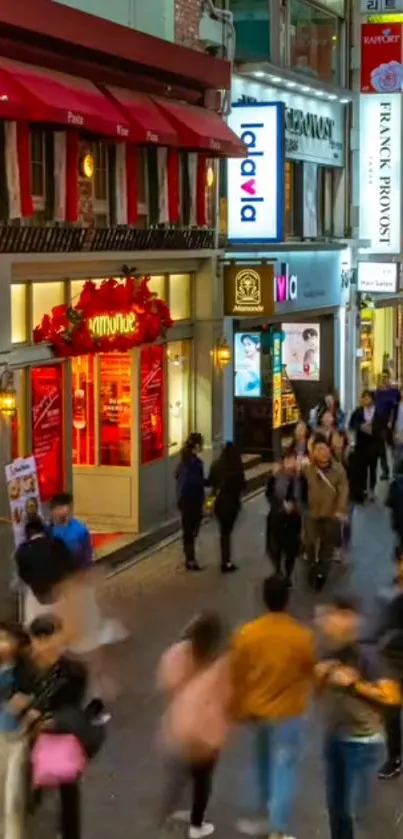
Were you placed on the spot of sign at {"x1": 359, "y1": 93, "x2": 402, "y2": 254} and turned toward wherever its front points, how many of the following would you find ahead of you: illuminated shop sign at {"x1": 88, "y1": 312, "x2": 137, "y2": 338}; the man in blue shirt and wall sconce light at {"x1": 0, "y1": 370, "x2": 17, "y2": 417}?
3

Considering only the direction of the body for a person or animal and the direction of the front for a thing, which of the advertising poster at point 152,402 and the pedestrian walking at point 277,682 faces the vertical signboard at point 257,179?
the pedestrian walking

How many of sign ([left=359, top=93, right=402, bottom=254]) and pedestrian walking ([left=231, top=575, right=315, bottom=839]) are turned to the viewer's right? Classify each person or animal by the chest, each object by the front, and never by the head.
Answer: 0

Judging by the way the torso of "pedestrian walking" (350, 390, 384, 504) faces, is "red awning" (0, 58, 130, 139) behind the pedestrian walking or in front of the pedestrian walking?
in front

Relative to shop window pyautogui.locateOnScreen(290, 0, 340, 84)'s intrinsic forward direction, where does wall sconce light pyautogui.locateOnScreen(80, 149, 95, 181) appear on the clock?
The wall sconce light is roughly at 2 o'clock from the shop window.

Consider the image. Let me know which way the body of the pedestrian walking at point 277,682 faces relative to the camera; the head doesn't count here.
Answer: away from the camera

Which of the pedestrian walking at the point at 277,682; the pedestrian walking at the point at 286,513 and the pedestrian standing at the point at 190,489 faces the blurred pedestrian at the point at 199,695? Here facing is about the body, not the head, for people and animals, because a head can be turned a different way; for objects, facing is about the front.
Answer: the pedestrian walking at the point at 286,513

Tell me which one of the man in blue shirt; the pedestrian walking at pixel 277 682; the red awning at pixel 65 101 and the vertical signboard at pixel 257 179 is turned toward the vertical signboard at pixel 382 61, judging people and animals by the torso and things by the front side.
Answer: the pedestrian walking

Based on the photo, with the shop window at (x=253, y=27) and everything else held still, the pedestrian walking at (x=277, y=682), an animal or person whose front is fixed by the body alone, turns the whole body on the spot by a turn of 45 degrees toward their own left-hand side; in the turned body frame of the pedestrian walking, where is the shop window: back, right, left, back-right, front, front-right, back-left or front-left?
front-right

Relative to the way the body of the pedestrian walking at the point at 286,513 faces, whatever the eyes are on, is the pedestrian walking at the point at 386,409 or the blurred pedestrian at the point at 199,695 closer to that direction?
the blurred pedestrian

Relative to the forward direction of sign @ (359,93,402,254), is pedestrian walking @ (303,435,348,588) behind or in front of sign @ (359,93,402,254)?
in front

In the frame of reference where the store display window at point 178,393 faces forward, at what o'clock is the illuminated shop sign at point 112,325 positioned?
The illuminated shop sign is roughly at 2 o'clock from the store display window.

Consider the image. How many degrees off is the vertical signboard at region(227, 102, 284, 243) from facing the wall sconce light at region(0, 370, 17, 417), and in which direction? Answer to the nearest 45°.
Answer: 0° — it already faces it

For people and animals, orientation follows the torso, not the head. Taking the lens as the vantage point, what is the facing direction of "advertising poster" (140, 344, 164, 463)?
facing the viewer and to the right of the viewer

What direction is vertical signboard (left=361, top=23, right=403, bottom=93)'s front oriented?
toward the camera

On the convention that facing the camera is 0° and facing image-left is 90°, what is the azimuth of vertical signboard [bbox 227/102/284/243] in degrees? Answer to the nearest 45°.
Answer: approximately 0°

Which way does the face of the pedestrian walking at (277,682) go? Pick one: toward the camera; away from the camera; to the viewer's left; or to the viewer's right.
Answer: away from the camera

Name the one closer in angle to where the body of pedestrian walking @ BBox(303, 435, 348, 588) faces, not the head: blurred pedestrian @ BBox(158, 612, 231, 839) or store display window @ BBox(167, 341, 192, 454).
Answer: the blurred pedestrian
